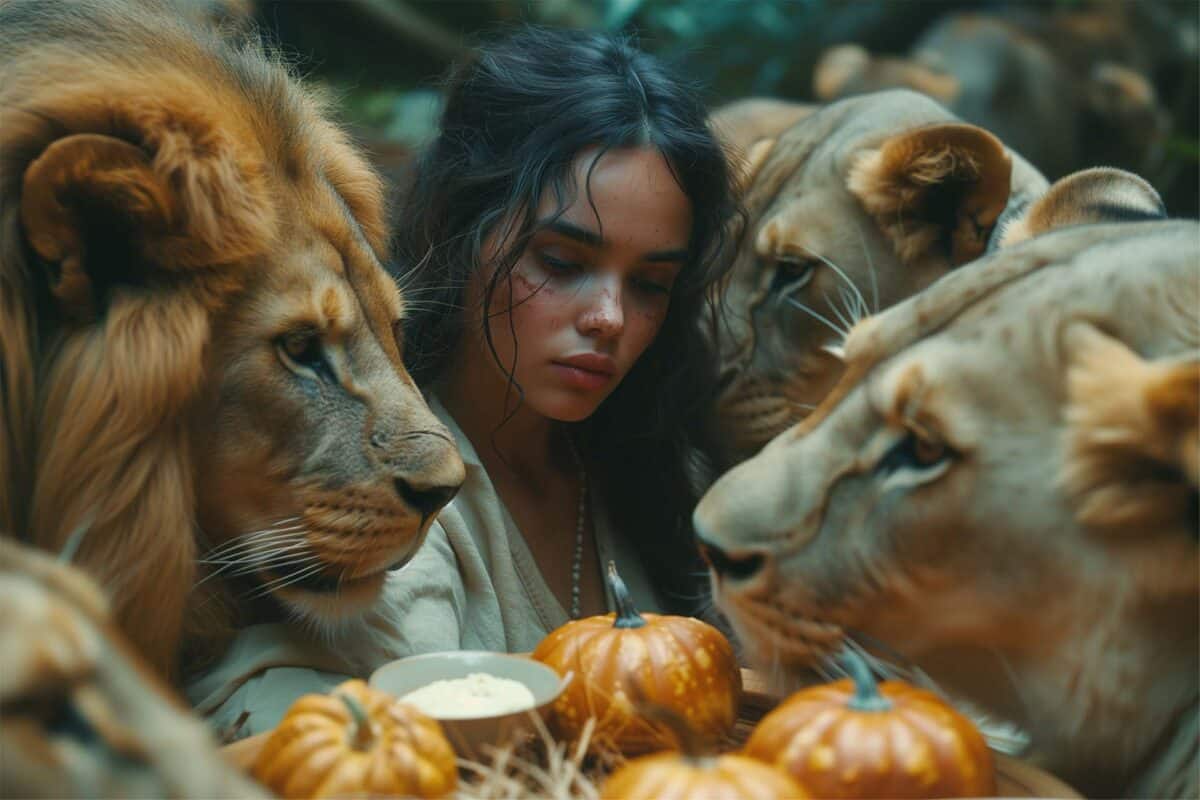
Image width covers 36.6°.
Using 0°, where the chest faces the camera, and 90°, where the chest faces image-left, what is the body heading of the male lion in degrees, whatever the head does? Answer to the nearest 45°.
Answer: approximately 270°

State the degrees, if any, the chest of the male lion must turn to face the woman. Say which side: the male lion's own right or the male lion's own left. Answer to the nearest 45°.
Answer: approximately 45° to the male lion's own left

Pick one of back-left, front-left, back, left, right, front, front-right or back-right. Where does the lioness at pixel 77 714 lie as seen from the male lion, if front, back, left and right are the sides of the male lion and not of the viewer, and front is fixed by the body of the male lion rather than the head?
right

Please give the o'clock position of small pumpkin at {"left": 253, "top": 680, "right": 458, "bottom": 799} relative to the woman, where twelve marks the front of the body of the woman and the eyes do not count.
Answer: The small pumpkin is roughly at 2 o'clock from the woman.

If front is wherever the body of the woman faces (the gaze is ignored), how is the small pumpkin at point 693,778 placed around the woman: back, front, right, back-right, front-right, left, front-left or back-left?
front-right

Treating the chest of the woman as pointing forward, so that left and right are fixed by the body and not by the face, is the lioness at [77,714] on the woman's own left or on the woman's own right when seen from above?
on the woman's own right

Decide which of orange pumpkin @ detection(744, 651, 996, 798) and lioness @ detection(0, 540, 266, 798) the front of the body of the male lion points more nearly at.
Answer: the orange pumpkin

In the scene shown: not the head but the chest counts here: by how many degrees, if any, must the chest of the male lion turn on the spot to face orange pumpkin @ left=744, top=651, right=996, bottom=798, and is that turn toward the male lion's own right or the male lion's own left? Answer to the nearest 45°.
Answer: approximately 45° to the male lion's own right

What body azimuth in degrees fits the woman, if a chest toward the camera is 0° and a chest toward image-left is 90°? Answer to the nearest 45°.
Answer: approximately 315°

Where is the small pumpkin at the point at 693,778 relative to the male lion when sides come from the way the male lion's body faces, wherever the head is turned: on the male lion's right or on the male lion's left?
on the male lion's right

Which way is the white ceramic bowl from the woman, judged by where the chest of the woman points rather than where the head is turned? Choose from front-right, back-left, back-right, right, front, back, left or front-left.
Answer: front-right
